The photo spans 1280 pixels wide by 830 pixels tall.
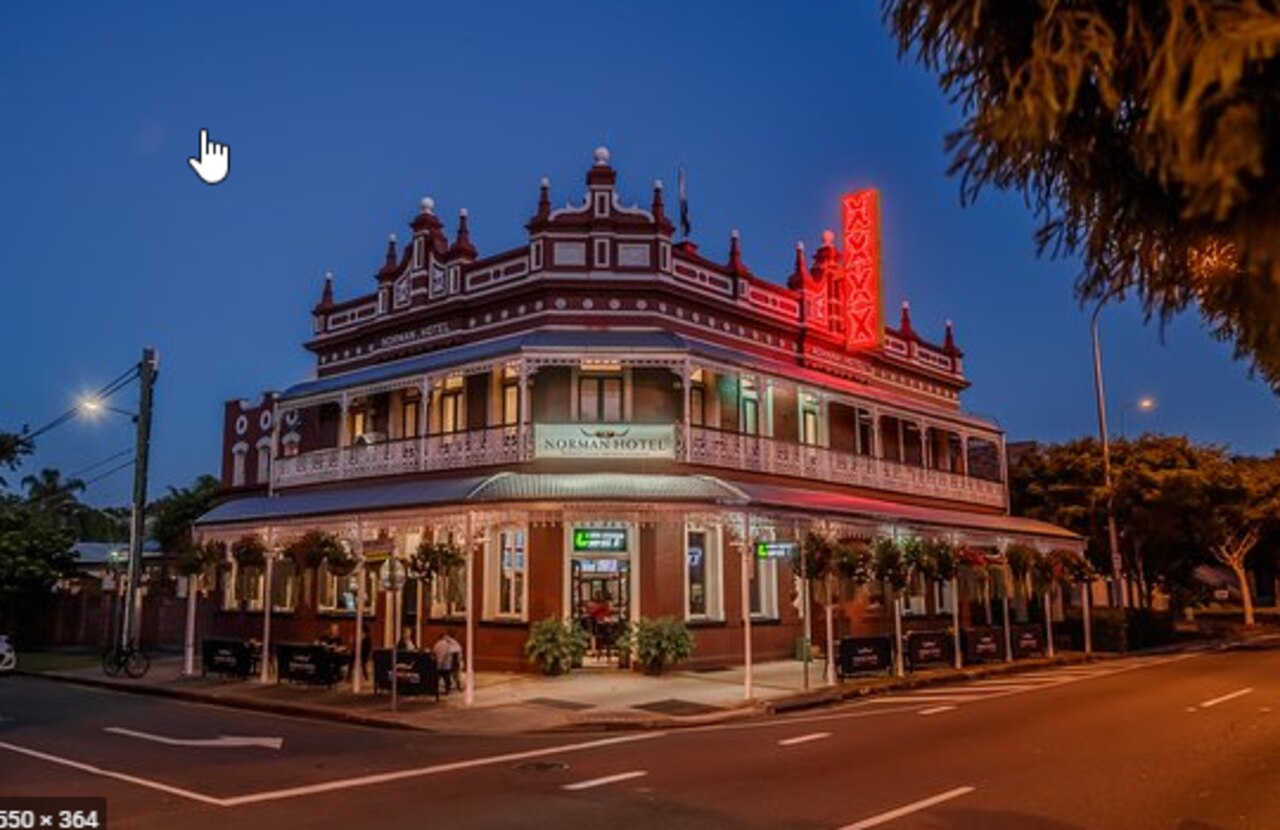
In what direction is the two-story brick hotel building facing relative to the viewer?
toward the camera

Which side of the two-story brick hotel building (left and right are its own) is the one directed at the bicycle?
right

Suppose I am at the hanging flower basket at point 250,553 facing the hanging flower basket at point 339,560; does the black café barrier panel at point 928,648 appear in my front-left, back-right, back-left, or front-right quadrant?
front-left

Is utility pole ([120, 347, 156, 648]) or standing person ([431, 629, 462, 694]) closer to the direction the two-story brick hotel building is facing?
the standing person

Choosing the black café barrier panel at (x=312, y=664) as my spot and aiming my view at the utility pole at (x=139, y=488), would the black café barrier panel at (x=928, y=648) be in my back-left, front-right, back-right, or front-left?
back-right

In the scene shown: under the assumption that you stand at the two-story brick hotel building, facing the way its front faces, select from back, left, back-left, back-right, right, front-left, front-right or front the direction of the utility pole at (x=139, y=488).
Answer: right

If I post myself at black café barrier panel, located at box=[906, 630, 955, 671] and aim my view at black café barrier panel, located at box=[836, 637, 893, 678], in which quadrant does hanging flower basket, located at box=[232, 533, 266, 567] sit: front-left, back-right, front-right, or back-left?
front-right
